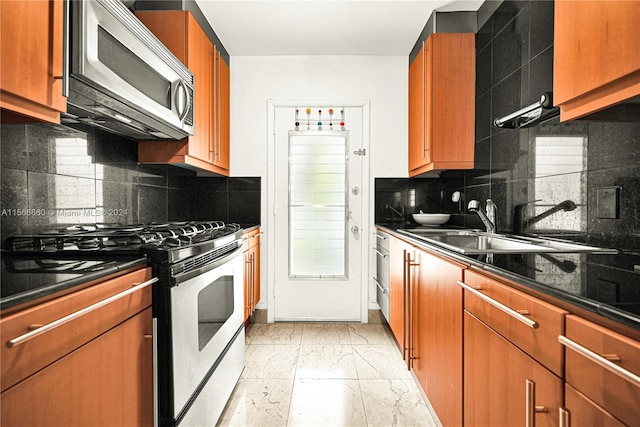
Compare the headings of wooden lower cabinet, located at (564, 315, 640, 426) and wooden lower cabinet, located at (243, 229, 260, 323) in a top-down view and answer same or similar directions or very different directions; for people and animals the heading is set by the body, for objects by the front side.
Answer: very different directions

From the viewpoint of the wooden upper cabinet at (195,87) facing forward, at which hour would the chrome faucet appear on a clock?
The chrome faucet is roughly at 1 o'clock from the wooden upper cabinet.

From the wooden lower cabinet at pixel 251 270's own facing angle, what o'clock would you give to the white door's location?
The white door is roughly at 11 o'clock from the wooden lower cabinet.

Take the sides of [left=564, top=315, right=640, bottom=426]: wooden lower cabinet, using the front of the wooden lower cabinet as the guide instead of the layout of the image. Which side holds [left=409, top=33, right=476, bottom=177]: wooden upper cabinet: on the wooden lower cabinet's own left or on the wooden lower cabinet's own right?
on the wooden lower cabinet's own right

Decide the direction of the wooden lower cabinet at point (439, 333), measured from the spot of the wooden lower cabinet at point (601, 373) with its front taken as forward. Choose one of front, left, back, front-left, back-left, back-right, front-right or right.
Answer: right

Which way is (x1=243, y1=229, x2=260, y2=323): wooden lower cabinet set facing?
to the viewer's right

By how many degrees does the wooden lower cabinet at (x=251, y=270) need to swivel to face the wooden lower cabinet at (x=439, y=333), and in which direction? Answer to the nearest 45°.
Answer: approximately 45° to its right

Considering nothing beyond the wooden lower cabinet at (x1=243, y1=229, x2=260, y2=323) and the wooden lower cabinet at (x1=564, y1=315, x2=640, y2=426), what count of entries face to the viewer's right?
1

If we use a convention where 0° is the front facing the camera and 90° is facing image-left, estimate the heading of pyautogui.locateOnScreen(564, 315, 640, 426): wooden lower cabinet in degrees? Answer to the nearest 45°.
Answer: approximately 45°

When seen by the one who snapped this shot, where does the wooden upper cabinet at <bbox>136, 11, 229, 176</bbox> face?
facing to the right of the viewer

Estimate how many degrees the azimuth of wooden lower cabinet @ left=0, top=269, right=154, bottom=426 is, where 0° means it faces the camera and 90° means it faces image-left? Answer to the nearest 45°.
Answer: approximately 315°

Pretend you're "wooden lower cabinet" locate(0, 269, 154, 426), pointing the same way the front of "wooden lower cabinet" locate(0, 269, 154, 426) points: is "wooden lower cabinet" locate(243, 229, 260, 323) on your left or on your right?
on your left

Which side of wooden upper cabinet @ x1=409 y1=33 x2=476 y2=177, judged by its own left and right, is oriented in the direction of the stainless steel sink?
left

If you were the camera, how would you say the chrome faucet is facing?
facing to the left of the viewer

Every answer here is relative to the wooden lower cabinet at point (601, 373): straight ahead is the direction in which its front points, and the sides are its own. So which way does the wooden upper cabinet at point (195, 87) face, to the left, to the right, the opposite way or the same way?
the opposite way
